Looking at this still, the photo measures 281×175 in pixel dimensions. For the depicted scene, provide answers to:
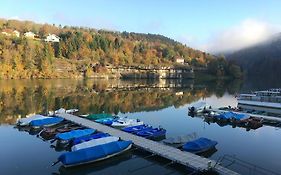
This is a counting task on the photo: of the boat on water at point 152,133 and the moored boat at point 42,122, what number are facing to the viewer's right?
1

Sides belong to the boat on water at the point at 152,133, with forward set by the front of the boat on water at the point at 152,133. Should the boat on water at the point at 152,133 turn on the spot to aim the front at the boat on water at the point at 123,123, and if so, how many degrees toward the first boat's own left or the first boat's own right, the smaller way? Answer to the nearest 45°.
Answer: approximately 45° to the first boat's own right

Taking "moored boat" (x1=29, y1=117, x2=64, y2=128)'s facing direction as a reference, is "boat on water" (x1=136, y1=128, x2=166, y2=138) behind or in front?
in front

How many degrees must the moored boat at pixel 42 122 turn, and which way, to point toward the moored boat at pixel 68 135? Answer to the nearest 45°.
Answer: approximately 90° to its right

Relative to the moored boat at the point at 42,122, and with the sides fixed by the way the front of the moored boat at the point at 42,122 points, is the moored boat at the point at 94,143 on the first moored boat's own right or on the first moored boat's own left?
on the first moored boat's own right

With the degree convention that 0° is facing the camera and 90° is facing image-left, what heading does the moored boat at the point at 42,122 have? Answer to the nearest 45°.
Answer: approximately 270°

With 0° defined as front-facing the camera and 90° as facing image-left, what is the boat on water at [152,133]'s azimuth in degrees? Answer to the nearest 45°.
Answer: approximately 90°

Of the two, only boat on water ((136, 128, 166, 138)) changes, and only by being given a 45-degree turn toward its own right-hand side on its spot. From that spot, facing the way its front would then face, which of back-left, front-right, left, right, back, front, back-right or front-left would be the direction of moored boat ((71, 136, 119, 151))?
left

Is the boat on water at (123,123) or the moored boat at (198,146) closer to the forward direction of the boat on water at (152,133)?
the boat on water
